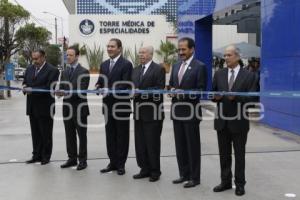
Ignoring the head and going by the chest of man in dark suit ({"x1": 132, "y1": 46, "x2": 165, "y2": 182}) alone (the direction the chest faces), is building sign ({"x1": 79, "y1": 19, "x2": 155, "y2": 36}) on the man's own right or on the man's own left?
on the man's own right

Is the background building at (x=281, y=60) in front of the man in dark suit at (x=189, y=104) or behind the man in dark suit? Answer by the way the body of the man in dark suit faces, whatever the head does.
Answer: behind

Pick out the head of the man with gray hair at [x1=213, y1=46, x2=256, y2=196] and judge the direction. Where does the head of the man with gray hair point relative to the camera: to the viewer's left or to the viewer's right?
to the viewer's left

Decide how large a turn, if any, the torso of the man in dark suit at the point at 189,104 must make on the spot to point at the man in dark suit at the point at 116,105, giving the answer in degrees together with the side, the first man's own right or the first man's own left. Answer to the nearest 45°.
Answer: approximately 90° to the first man's own right

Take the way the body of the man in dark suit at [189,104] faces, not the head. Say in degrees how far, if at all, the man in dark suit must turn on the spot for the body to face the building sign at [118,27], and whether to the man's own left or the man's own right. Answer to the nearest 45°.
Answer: approximately 135° to the man's own right

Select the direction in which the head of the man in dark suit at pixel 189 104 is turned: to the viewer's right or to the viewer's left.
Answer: to the viewer's left

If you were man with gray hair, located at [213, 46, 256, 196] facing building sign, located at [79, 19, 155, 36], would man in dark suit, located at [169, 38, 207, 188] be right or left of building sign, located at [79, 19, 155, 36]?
left

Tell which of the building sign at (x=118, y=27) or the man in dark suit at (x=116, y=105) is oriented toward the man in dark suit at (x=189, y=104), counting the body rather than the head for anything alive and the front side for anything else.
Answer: the building sign

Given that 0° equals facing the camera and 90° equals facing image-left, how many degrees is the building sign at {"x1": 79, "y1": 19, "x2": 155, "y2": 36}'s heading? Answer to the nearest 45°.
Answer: approximately 0°

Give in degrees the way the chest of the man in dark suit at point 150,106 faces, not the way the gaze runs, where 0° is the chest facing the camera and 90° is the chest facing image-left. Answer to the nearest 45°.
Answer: approximately 45°
